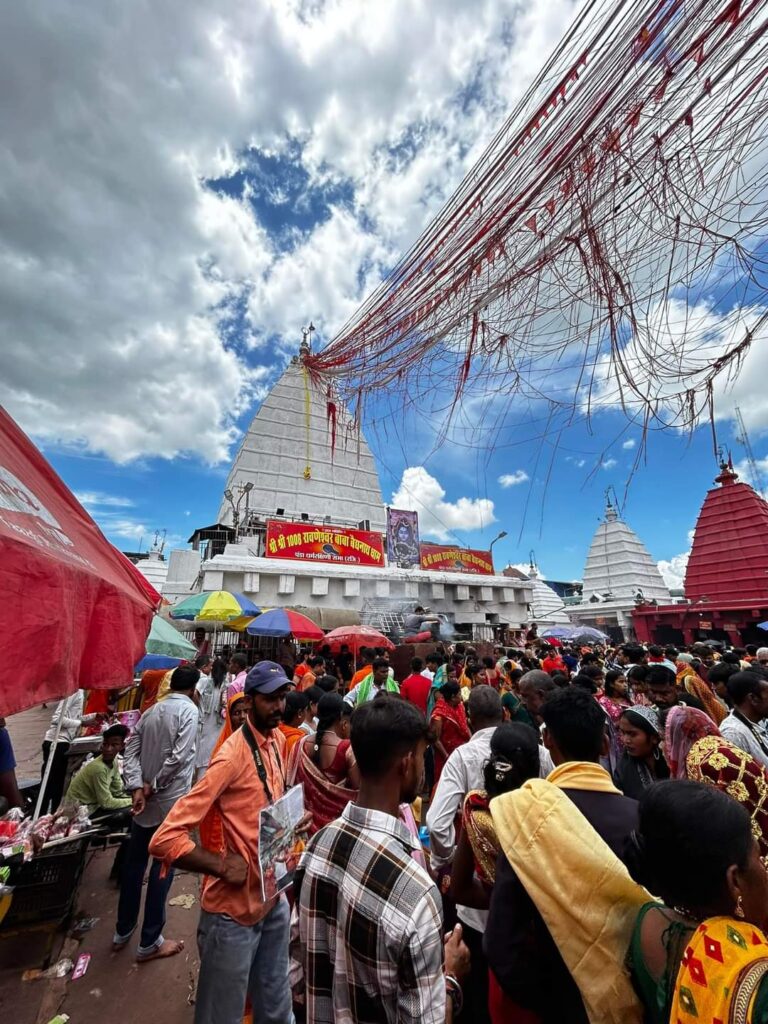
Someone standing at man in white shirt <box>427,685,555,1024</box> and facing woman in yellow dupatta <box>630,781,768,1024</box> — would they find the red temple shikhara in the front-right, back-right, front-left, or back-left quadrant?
back-left

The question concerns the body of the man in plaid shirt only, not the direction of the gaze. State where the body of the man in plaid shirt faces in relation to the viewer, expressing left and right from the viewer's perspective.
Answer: facing away from the viewer and to the right of the viewer

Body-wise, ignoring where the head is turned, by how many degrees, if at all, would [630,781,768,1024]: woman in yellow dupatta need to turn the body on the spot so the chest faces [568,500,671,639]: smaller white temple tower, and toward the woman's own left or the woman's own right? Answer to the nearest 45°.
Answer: approximately 45° to the woman's own left

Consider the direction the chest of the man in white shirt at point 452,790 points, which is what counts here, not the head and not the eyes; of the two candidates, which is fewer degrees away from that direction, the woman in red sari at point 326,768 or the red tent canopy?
the woman in red sari

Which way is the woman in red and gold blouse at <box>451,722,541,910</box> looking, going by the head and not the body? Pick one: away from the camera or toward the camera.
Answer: away from the camera

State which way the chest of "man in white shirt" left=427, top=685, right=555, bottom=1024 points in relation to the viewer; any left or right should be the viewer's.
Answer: facing away from the viewer

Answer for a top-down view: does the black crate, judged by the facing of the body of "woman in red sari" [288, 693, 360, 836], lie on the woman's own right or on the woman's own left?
on the woman's own left
